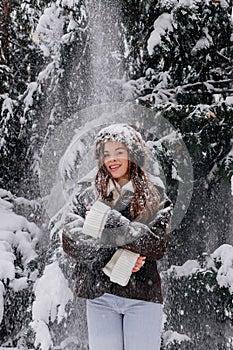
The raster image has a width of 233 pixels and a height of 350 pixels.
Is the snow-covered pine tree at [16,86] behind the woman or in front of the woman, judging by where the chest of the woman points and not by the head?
behind

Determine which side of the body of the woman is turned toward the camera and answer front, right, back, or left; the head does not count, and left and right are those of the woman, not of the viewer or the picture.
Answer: front
